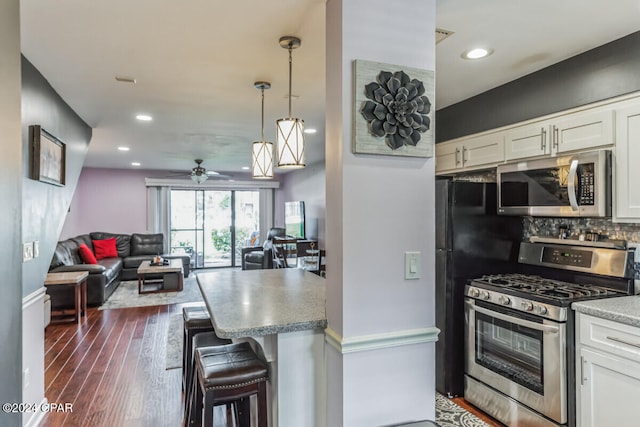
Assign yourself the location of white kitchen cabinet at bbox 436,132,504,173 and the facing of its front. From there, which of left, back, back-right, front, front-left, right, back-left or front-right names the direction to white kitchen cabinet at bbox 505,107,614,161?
left

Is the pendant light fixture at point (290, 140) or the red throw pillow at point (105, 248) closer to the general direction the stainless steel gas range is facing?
the pendant light fixture

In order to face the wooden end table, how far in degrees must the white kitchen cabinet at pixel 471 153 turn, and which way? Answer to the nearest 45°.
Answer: approximately 45° to its right

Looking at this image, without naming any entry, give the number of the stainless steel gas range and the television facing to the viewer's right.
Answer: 0

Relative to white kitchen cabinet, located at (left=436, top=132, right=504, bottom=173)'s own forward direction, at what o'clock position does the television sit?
The television is roughly at 3 o'clock from the white kitchen cabinet.

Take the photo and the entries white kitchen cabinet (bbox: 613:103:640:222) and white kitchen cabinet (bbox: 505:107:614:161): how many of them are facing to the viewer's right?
0

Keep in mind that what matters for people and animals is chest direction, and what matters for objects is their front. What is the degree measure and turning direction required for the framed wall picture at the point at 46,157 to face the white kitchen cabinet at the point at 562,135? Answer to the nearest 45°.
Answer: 0° — it already faces it

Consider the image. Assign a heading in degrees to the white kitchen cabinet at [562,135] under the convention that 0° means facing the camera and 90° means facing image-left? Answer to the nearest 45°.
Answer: approximately 45°

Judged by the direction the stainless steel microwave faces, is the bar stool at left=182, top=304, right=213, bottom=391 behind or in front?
in front

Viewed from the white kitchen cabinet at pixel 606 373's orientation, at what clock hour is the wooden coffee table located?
The wooden coffee table is roughly at 2 o'clock from the white kitchen cabinet.

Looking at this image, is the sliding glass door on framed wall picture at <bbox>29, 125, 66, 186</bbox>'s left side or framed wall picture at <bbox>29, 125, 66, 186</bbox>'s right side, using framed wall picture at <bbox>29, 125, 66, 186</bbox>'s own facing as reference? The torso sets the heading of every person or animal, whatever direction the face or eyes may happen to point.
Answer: on its left

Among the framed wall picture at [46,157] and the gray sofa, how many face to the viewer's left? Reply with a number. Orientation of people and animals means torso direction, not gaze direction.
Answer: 0
